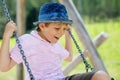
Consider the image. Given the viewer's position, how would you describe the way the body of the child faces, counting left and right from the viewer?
facing the viewer and to the right of the viewer

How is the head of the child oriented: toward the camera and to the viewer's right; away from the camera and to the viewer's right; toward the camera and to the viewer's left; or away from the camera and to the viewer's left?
toward the camera and to the viewer's right
